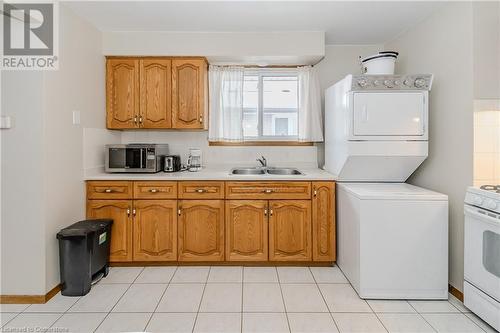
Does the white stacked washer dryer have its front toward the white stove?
no

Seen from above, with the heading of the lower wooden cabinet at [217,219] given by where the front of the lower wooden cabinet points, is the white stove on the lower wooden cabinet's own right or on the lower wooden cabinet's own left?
on the lower wooden cabinet's own left

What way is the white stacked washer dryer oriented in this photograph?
toward the camera

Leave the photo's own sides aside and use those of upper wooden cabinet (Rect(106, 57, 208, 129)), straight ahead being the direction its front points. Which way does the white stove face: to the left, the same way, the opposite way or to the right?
to the right

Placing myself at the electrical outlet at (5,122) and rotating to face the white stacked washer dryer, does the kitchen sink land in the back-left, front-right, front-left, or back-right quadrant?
front-left

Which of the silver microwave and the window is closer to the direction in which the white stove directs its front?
the silver microwave

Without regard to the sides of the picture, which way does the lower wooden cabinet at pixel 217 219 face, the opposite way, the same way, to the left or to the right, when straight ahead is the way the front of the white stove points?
to the left

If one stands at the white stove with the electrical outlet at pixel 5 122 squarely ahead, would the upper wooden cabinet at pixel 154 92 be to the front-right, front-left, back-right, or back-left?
front-right

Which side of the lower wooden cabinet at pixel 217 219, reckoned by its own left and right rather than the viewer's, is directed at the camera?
front

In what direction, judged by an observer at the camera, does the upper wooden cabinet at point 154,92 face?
facing the viewer

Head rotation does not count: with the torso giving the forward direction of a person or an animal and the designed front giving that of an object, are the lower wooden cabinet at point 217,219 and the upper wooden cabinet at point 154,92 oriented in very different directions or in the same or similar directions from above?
same or similar directions

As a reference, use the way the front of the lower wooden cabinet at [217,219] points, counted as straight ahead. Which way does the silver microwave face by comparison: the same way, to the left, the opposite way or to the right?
the same way

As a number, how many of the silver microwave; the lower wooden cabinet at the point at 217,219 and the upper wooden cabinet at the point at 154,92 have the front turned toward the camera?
3

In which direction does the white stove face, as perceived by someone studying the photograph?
facing the viewer and to the left of the viewer

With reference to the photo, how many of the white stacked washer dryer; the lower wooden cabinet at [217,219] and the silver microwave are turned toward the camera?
3

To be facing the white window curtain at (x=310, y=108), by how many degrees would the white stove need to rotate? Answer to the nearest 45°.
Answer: approximately 90° to its right

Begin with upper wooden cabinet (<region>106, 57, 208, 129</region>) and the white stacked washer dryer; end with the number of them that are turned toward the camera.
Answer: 2
